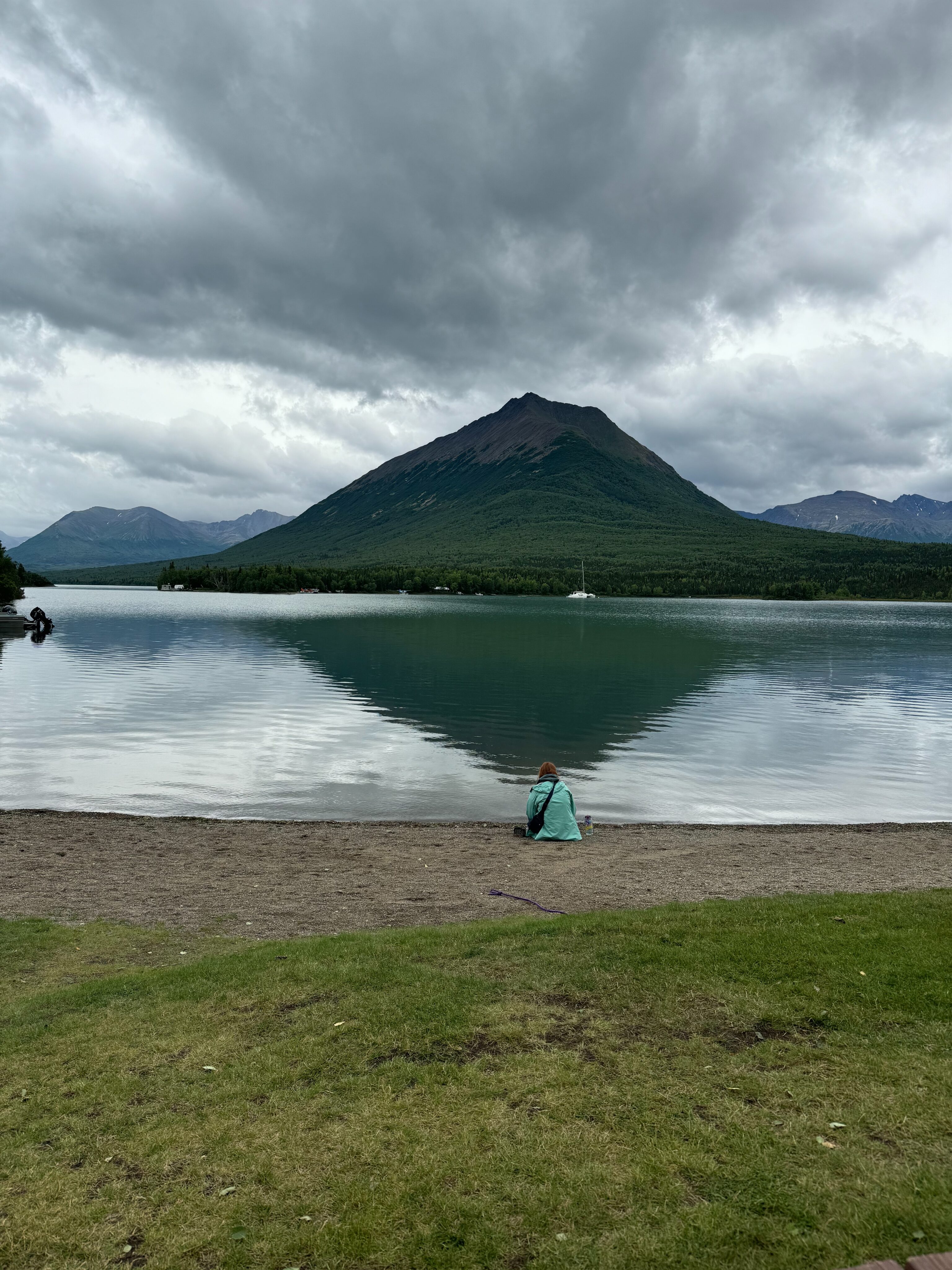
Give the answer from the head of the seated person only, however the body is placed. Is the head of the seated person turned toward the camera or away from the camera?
away from the camera

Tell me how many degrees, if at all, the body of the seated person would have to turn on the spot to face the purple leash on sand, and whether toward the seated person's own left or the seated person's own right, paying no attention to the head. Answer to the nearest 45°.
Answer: approximately 180°

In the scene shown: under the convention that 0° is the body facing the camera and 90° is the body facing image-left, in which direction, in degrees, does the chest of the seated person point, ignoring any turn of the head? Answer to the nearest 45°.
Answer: approximately 180°
